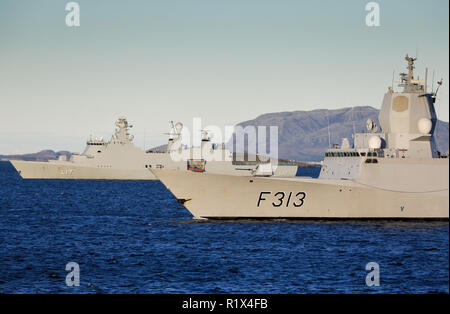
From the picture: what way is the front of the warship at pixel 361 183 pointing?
to the viewer's left
